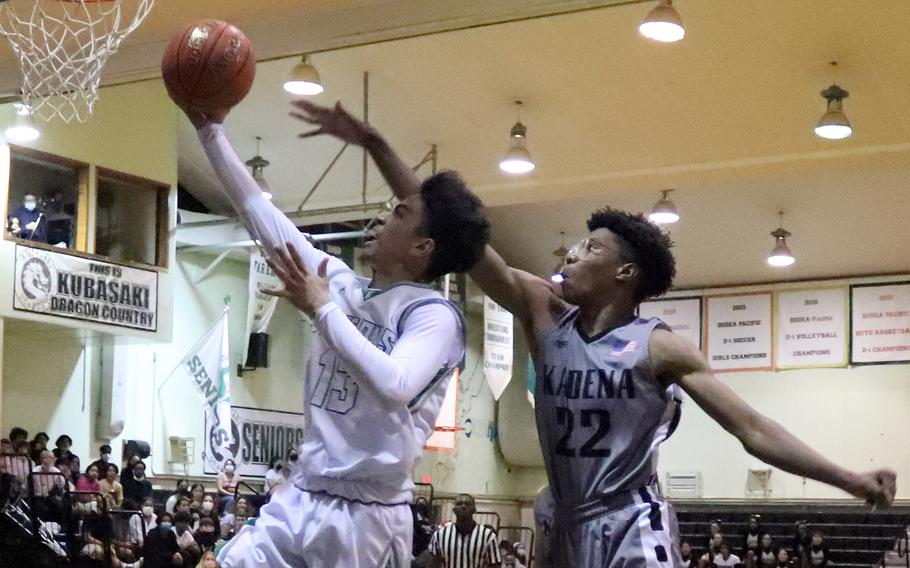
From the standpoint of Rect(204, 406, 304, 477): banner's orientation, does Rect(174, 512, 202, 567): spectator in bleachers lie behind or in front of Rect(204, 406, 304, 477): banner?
in front

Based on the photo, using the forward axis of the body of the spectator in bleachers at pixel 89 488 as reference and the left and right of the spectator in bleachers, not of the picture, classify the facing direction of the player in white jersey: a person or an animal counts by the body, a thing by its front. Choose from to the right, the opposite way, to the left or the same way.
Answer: to the right

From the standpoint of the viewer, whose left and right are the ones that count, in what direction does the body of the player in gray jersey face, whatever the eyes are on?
facing the viewer and to the left of the viewer

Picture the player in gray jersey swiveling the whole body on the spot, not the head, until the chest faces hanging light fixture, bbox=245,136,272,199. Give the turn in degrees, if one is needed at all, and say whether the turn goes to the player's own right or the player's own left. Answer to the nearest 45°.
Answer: approximately 135° to the player's own right

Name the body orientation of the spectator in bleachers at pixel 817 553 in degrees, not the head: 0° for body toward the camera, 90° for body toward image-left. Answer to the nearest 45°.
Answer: approximately 0°

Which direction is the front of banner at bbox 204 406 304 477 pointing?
toward the camera

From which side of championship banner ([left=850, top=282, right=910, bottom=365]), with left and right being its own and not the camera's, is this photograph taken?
front

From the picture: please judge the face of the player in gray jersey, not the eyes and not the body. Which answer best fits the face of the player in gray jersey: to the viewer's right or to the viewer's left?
to the viewer's left

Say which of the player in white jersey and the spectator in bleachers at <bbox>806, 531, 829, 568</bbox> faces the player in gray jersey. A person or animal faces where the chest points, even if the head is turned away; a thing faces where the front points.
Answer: the spectator in bleachers

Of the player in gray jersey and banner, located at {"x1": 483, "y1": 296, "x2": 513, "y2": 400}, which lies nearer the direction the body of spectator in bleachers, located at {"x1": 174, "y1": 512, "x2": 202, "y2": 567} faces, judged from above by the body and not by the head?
the player in gray jersey

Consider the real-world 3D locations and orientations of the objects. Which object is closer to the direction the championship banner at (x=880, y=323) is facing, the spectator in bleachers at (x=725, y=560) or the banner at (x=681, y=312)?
the spectator in bleachers

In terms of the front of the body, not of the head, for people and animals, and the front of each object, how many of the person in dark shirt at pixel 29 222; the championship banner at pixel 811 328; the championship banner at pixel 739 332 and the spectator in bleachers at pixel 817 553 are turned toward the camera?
4

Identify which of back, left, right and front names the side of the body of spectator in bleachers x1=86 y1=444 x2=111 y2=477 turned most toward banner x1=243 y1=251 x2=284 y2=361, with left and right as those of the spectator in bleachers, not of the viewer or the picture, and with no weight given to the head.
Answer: left
